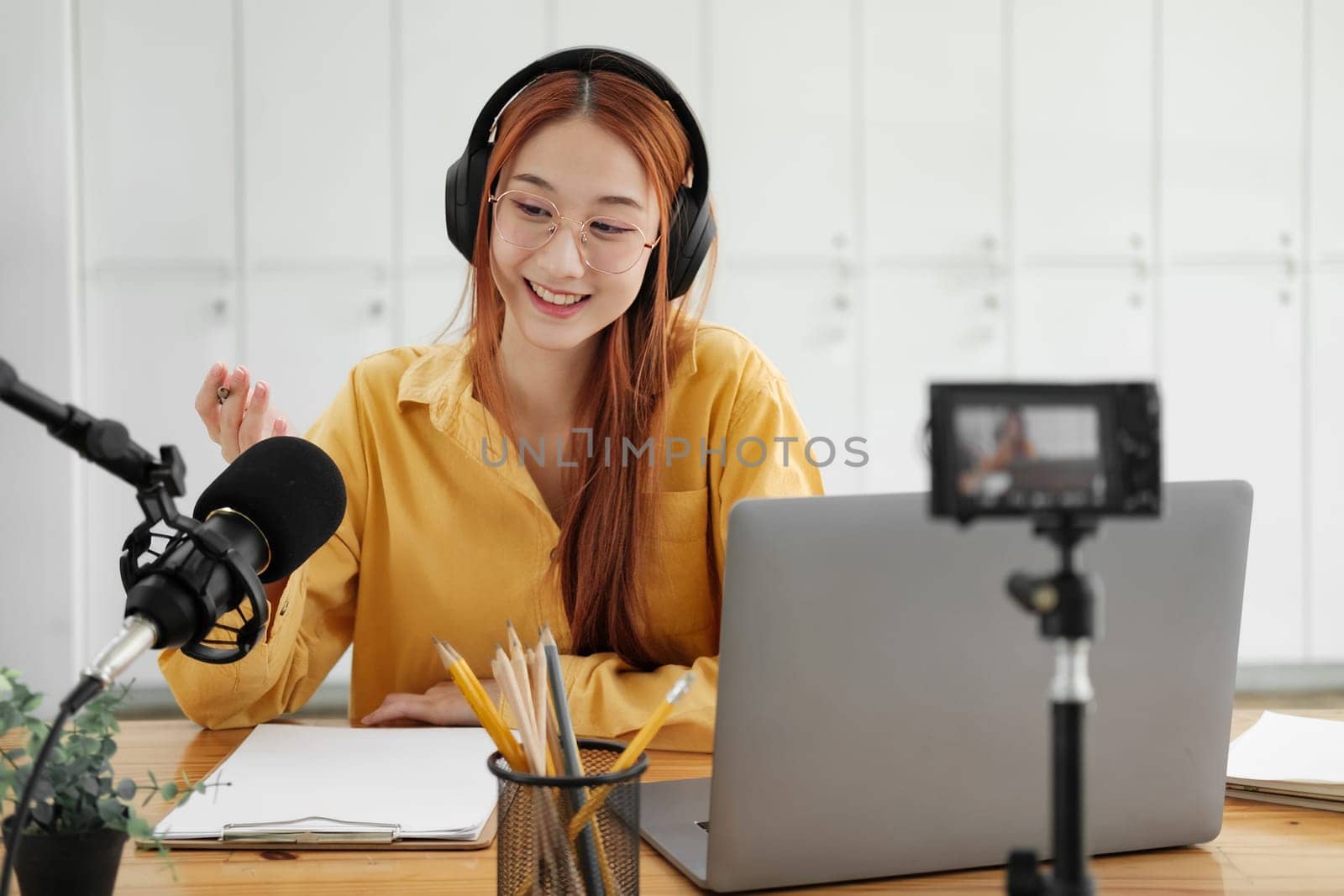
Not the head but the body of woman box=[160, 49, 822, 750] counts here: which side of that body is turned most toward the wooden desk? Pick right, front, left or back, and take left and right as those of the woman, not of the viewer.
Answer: front

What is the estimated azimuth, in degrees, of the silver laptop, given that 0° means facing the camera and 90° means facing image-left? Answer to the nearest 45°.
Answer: approximately 135°

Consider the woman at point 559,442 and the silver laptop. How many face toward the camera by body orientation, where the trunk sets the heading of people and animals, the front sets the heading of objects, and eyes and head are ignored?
1

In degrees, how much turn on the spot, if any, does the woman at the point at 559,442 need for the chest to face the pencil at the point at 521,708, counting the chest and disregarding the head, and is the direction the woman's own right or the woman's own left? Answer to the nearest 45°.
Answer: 0° — they already face it

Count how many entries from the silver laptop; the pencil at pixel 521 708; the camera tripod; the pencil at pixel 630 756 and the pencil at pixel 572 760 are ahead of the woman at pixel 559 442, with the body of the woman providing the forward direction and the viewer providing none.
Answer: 5

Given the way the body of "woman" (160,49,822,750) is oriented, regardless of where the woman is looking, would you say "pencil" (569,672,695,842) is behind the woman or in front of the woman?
in front

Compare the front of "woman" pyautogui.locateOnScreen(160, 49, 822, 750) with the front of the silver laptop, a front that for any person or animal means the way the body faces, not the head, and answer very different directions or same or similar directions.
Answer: very different directions

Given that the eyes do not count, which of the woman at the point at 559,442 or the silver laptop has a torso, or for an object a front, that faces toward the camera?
the woman

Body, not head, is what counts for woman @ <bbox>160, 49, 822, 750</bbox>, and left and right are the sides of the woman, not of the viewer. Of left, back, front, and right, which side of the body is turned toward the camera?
front
